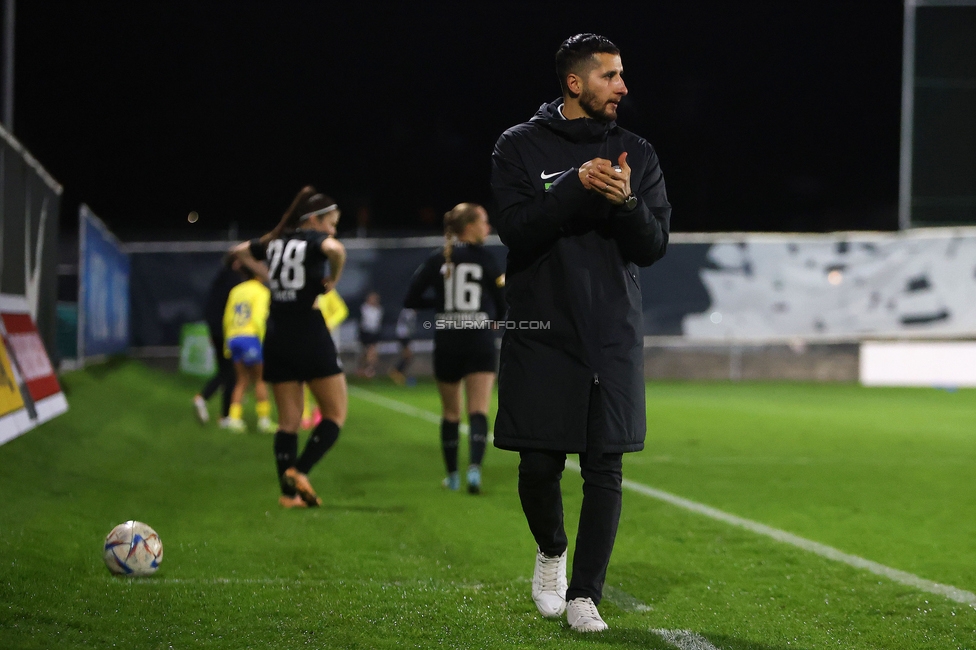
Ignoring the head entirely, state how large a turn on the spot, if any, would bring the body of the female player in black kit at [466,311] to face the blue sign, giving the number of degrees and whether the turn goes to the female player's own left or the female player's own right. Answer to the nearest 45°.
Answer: approximately 45° to the female player's own left

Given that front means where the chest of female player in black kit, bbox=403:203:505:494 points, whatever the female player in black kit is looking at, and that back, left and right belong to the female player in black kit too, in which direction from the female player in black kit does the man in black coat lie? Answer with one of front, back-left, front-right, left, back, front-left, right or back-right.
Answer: back

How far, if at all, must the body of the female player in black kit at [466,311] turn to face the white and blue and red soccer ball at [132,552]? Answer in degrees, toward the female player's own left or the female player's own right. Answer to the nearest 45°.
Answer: approximately 135° to the female player's own left

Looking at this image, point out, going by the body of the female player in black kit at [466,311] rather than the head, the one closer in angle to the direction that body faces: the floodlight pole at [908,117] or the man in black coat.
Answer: the floodlight pole

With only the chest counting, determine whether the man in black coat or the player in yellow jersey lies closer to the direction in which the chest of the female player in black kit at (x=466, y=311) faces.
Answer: the player in yellow jersey

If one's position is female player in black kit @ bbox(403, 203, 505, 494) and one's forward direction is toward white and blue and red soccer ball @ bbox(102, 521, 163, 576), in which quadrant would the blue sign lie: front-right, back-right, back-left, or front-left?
back-right

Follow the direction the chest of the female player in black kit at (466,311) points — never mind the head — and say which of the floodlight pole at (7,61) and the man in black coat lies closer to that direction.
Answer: the floodlight pole

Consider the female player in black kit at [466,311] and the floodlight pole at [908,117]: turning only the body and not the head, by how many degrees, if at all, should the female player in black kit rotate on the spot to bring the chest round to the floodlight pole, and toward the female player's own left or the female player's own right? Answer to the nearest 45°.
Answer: approximately 45° to the female player's own right

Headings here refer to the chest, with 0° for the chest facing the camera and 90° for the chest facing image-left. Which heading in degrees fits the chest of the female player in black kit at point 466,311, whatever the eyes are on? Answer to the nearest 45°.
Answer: approximately 180°

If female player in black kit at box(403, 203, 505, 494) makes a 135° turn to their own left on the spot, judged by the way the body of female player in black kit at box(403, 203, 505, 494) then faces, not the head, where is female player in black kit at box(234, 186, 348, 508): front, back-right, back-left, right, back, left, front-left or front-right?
front

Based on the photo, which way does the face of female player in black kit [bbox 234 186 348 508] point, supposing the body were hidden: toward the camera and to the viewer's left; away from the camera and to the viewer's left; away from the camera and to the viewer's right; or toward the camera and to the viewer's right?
away from the camera and to the viewer's right
